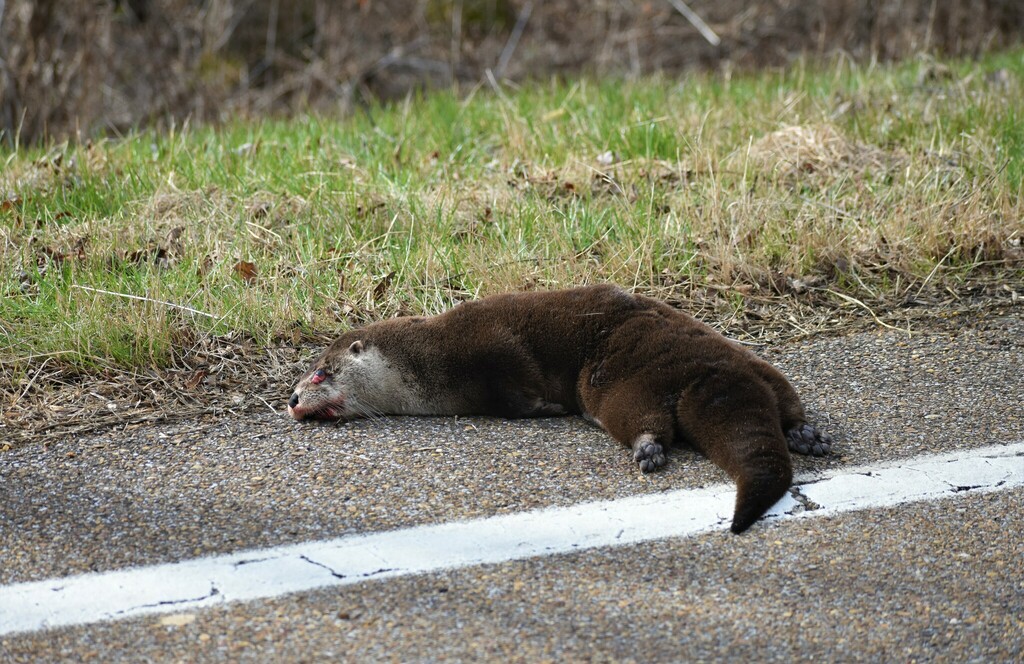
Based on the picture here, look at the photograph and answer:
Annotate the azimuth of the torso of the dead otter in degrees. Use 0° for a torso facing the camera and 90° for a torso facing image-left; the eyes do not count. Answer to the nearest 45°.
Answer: approximately 90°

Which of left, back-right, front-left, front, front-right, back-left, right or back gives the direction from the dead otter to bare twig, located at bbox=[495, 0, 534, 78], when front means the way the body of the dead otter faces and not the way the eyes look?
right

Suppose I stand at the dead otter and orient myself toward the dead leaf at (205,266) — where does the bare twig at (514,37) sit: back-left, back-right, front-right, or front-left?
front-right

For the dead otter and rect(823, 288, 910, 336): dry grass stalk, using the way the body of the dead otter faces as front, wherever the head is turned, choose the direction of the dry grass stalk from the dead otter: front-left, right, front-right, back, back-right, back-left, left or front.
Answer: back-right

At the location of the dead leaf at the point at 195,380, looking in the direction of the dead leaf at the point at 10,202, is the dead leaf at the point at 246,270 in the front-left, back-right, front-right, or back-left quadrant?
front-right

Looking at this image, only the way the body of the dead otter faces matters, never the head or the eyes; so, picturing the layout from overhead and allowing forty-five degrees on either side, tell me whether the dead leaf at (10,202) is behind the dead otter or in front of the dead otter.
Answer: in front

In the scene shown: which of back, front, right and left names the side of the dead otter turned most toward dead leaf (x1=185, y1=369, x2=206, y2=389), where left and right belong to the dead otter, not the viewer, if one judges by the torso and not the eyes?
front

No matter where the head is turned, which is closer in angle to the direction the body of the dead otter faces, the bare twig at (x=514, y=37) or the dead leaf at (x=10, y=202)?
the dead leaf

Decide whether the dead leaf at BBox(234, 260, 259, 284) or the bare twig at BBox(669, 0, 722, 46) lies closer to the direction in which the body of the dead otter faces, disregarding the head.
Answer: the dead leaf

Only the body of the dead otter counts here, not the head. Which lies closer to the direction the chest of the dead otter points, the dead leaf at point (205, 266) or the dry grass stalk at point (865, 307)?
the dead leaf

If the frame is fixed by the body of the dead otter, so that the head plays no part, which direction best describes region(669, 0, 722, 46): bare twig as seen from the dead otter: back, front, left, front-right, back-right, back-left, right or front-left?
right

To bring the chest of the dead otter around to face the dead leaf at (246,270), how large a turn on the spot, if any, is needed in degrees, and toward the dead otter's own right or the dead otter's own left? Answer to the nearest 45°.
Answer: approximately 45° to the dead otter's own right
